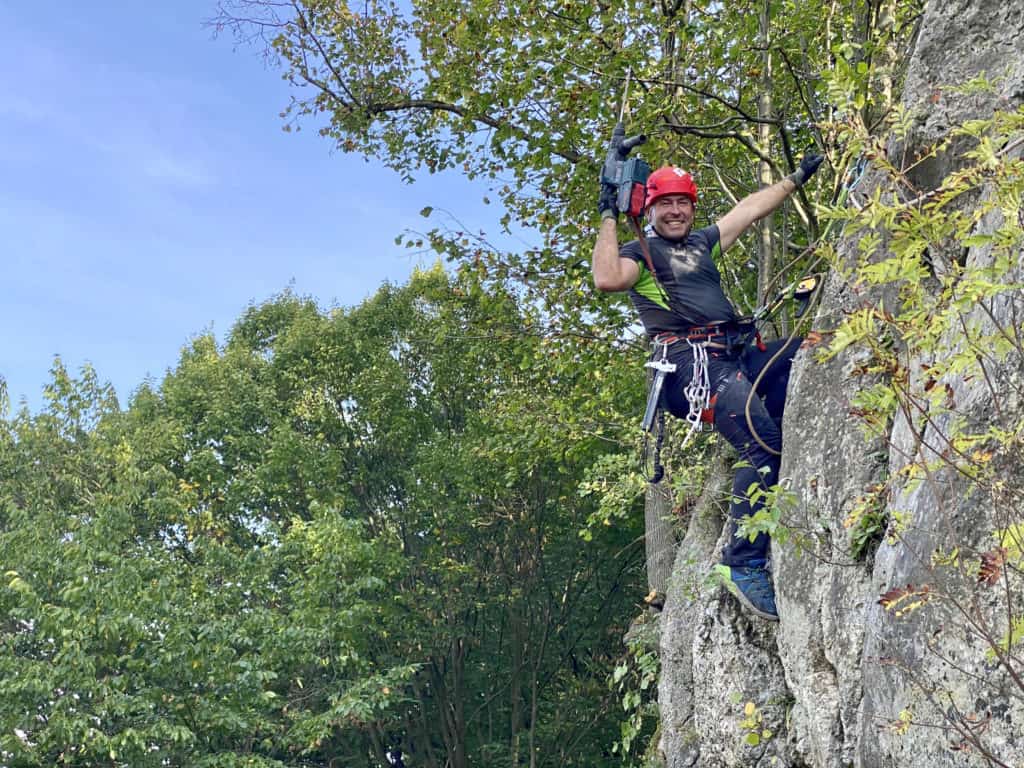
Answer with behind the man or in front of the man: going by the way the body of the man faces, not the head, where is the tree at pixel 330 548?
behind

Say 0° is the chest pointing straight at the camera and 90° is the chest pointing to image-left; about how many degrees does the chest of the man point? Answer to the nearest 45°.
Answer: approximately 0°

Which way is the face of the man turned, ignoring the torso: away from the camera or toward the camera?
toward the camera
